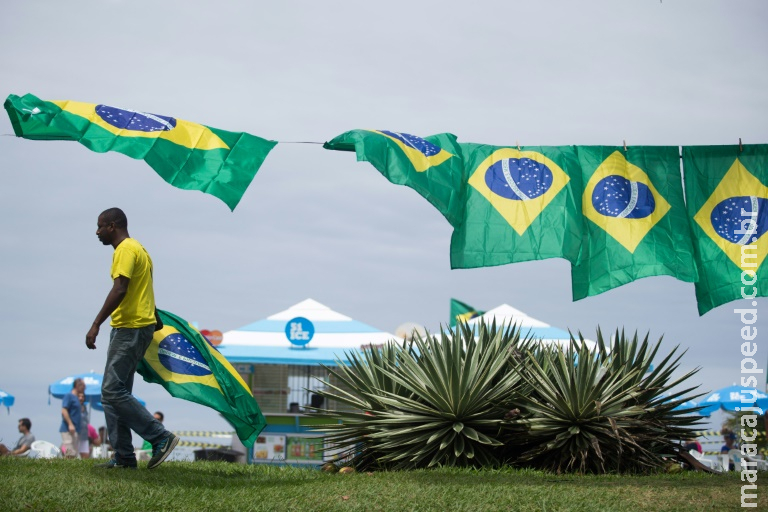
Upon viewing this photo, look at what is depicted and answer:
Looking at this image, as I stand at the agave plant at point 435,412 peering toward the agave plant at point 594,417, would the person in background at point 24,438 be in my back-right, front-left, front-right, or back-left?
back-left

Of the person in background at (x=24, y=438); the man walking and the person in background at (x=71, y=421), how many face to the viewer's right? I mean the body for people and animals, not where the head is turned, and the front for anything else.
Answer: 1

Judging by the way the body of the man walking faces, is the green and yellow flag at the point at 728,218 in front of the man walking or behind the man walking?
behind

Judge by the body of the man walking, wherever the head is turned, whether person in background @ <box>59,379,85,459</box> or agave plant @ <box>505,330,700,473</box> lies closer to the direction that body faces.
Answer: the person in background

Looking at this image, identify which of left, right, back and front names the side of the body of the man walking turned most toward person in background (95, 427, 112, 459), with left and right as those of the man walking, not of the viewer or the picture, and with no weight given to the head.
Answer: right

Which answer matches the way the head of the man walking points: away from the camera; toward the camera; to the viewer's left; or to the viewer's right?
to the viewer's left

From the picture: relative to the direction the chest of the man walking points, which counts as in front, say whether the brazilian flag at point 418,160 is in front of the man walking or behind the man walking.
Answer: behind

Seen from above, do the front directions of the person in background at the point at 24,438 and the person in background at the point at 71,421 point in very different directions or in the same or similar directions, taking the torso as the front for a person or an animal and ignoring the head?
very different directions

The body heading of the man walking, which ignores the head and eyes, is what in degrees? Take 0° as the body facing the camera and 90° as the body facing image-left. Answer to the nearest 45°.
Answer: approximately 90°

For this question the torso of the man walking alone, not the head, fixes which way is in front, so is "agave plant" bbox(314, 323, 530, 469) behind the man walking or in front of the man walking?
behind
